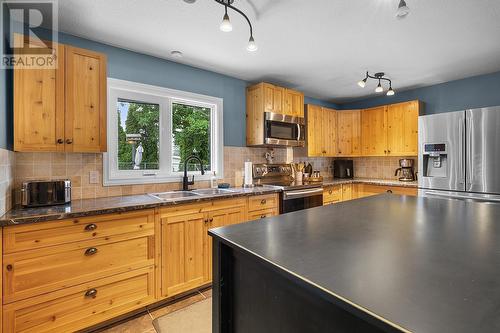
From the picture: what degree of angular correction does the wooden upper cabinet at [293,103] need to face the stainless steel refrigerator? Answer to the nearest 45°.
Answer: approximately 45° to its left

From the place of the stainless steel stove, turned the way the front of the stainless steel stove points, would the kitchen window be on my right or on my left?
on my right

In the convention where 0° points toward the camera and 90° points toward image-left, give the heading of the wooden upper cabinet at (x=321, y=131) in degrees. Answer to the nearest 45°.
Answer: approximately 315°

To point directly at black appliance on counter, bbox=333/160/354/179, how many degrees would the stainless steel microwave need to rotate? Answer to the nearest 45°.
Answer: approximately 90° to its left

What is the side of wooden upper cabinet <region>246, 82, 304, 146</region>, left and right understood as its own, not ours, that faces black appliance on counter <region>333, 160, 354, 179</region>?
left

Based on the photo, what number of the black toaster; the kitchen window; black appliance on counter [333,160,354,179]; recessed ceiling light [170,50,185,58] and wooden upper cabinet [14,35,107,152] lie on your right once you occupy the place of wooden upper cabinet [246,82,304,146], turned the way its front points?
4

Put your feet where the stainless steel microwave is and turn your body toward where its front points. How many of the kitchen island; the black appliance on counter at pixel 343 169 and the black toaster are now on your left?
1

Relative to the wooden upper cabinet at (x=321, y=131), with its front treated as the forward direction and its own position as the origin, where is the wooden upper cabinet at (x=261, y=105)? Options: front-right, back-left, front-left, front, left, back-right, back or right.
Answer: right

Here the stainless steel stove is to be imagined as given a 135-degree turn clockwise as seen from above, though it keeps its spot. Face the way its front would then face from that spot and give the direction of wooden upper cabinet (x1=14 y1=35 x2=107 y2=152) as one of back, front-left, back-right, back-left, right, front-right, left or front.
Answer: front-left

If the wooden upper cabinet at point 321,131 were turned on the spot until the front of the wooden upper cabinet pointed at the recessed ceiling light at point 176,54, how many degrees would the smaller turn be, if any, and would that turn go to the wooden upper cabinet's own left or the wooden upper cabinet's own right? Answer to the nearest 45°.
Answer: approximately 90° to the wooden upper cabinet's own right

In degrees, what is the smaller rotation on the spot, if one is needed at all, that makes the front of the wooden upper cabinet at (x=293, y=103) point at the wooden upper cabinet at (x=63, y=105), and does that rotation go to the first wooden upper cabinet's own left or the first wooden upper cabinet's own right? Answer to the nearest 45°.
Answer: approximately 90° to the first wooden upper cabinet's own right

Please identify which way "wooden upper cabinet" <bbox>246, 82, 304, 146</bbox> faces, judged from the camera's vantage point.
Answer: facing the viewer and to the right of the viewer

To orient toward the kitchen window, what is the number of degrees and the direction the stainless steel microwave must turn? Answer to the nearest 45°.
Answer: approximately 90° to its right

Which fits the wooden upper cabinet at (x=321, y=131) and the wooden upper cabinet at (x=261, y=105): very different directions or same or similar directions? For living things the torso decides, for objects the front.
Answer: same or similar directions

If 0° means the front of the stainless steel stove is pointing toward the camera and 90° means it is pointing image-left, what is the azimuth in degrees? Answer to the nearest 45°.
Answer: approximately 315°

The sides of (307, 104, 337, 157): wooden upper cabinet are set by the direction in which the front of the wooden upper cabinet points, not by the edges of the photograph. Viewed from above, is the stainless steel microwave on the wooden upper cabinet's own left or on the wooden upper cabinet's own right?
on the wooden upper cabinet's own right
